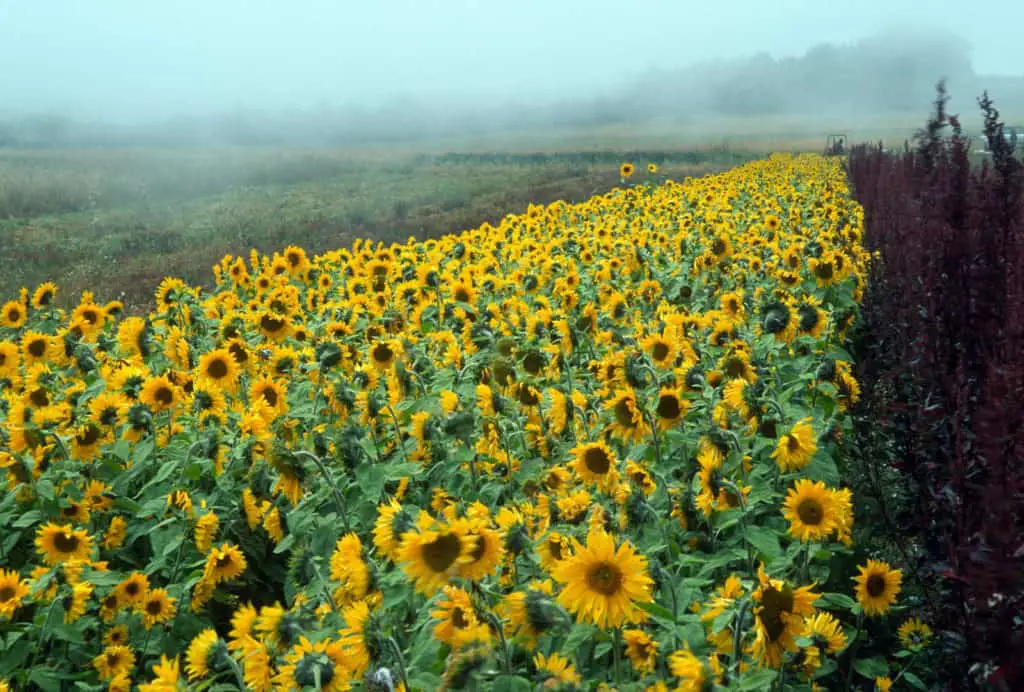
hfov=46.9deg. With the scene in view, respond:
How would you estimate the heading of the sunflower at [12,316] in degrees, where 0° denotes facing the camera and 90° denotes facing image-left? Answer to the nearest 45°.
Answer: approximately 0°

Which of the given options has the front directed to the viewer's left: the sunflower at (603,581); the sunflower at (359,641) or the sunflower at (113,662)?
the sunflower at (359,641)

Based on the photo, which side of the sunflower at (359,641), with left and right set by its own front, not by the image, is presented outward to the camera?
left

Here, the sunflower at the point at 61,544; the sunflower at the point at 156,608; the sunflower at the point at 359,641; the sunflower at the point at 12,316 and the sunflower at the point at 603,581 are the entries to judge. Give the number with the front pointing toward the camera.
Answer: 4

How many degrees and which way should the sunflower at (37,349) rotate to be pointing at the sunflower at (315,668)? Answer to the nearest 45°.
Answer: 0° — it already faces it

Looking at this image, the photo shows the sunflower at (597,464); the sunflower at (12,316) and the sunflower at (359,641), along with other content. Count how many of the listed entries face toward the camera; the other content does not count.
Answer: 2

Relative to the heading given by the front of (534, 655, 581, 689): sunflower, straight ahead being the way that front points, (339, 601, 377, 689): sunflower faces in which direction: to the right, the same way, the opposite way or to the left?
to the right
